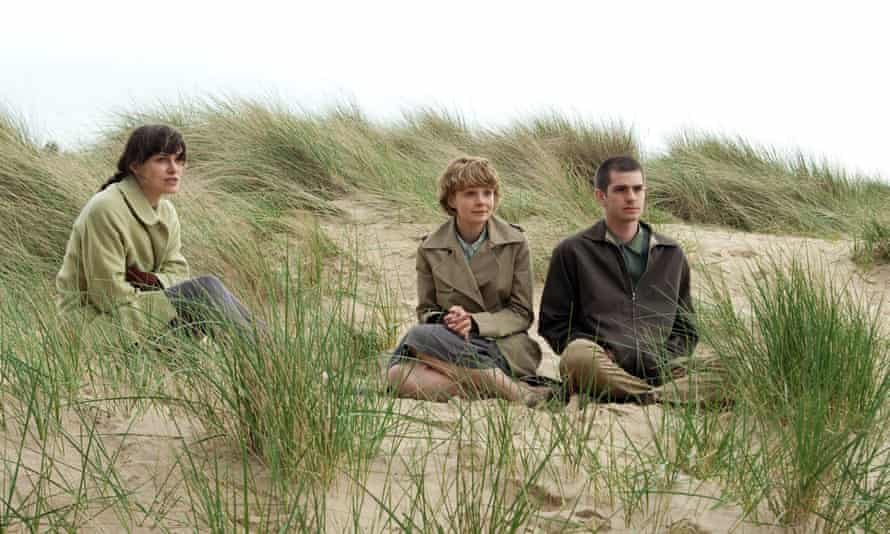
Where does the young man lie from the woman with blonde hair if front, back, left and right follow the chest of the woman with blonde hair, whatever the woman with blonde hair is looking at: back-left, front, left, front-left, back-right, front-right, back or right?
left

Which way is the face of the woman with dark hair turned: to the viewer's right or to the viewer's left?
to the viewer's right

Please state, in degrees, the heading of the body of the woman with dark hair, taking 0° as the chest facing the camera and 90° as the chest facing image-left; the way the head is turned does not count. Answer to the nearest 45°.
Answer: approximately 315°

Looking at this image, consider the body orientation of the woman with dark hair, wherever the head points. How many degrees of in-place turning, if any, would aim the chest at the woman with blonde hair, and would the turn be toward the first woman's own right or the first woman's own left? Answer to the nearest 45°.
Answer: approximately 45° to the first woman's own left

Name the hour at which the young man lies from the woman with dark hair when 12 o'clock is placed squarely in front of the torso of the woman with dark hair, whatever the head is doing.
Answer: The young man is roughly at 11 o'clock from the woman with dark hair.

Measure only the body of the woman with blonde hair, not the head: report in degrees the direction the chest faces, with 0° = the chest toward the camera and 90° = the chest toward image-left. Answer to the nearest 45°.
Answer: approximately 0°

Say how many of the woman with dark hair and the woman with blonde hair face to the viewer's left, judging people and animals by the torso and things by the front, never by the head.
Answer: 0

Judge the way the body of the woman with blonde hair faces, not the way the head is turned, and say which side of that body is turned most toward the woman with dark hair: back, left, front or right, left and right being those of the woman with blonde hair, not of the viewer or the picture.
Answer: right
